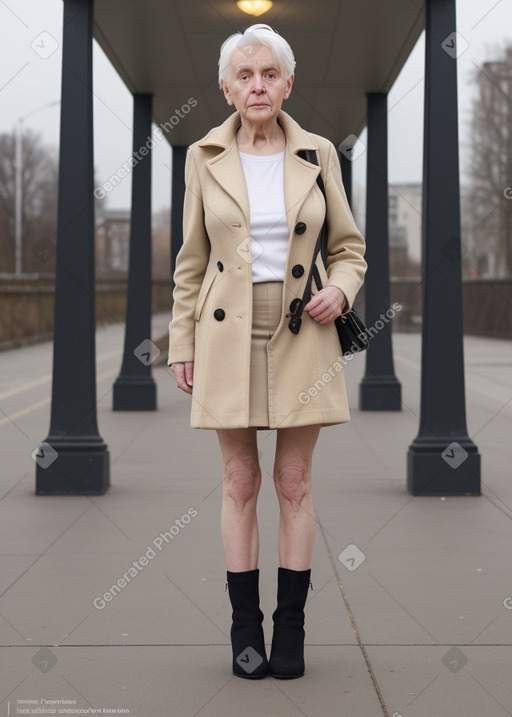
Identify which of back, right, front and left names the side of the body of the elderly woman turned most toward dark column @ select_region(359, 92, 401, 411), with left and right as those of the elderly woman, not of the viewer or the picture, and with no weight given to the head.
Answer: back

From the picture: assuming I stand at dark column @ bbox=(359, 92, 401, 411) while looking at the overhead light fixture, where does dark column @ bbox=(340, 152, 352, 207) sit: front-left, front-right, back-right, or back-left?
back-right

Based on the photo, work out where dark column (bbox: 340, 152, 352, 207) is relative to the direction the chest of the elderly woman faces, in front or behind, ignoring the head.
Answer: behind

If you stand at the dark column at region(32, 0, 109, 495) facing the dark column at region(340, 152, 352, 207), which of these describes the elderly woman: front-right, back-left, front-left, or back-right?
back-right

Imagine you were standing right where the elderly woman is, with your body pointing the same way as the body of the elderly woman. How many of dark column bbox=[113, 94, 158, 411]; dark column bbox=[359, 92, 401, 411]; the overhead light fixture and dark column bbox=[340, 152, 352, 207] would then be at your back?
4

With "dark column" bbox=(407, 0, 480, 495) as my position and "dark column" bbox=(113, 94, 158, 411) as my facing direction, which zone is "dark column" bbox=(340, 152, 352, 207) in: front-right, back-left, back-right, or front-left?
front-right

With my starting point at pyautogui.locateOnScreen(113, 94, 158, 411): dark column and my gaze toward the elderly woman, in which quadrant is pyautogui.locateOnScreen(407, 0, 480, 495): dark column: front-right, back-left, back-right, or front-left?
front-left

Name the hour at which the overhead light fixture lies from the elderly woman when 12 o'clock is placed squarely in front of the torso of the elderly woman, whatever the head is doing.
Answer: The overhead light fixture is roughly at 6 o'clock from the elderly woman.

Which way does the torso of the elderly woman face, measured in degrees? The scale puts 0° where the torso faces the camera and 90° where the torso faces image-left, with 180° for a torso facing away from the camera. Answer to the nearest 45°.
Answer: approximately 0°

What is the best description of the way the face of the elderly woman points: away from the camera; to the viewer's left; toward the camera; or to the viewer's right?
toward the camera

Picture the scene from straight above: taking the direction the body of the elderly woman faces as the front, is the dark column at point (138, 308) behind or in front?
behind
